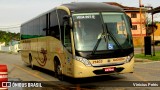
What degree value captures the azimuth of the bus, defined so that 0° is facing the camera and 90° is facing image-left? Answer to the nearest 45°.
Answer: approximately 315°
